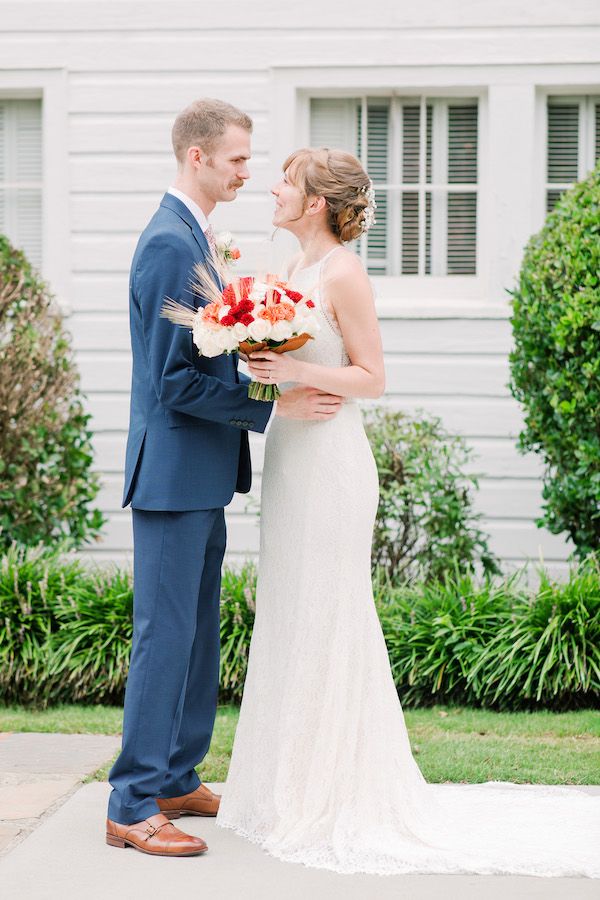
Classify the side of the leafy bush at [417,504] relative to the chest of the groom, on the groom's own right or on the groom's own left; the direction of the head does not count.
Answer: on the groom's own left

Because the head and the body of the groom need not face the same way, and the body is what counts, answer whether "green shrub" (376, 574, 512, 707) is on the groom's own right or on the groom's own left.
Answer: on the groom's own left

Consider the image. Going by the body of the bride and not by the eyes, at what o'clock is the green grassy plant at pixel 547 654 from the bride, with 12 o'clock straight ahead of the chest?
The green grassy plant is roughly at 4 o'clock from the bride.

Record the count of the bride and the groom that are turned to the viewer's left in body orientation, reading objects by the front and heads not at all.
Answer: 1

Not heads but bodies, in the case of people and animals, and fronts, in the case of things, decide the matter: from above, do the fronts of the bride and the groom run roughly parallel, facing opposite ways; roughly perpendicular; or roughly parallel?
roughly parallel, facing opposite ways

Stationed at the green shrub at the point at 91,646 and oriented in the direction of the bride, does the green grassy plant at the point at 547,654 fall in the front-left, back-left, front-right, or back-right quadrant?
front-left

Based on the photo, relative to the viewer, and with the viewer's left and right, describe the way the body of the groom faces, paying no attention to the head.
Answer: facing to the right of the viewer

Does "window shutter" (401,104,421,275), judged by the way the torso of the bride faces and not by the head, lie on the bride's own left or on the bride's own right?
on the bride's own right

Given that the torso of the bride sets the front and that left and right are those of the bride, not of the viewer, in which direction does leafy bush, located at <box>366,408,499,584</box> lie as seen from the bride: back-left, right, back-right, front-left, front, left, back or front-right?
right

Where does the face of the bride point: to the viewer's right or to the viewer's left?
to the viewer's left

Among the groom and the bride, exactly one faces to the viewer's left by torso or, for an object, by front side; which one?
the bride

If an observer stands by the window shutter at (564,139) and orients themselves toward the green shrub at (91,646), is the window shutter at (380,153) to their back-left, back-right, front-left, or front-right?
front-right

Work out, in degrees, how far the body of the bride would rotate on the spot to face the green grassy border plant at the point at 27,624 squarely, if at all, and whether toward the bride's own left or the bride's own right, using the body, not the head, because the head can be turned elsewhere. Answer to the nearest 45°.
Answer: approximately 45° to the bride's own right

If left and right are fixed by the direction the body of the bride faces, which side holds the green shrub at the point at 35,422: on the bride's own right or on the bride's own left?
on the bride's own right

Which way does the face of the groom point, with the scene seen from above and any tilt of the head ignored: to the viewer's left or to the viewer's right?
to the viewer's right

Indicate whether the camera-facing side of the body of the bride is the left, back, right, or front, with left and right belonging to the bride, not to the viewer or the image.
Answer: left

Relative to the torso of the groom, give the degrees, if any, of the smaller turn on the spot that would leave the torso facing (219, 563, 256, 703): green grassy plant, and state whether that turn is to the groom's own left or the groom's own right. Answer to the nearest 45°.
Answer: approximately 90° to the groom's own left
